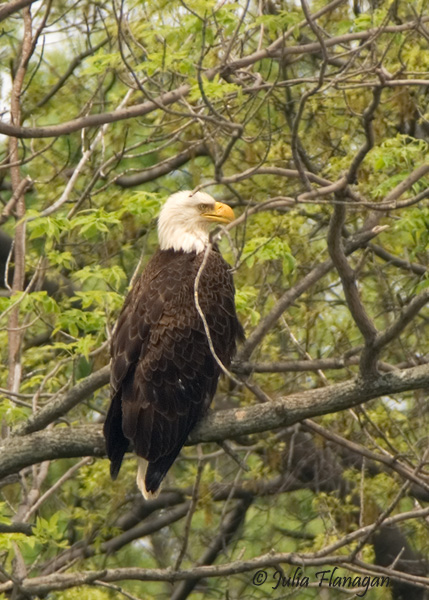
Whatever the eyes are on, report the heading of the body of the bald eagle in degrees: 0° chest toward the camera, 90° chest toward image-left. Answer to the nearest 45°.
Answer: approximately 225°
